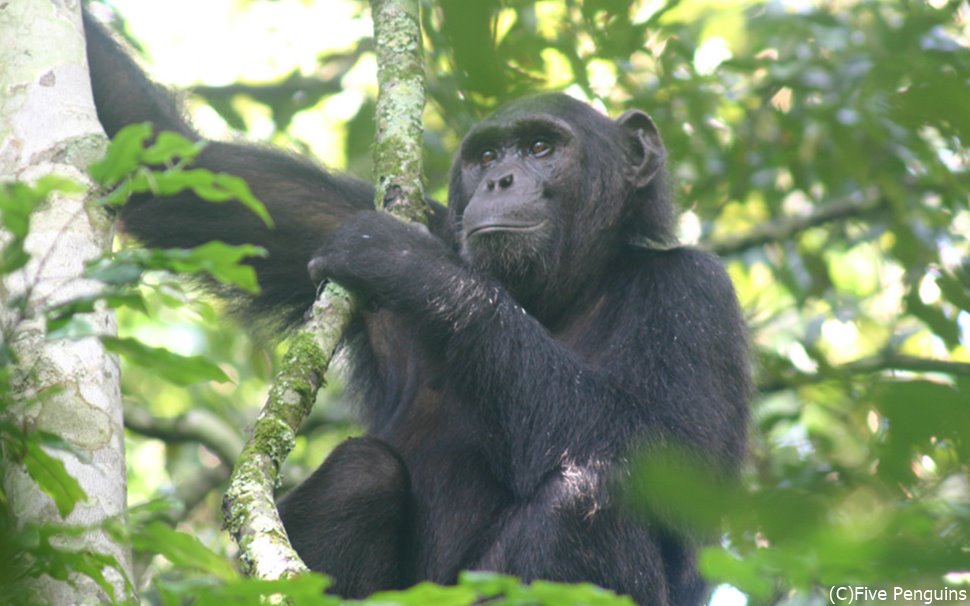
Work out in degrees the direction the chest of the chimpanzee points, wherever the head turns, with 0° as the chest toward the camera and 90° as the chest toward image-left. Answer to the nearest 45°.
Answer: approximately 45°
